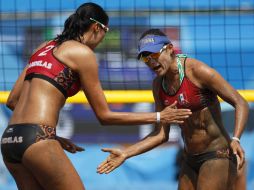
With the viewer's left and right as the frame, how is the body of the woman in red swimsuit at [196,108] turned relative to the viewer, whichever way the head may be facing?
facing the viewer and to the left of the viewer

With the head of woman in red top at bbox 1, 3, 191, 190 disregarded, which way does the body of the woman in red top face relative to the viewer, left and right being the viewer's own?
facing away from the viewer and to the right of the viewer

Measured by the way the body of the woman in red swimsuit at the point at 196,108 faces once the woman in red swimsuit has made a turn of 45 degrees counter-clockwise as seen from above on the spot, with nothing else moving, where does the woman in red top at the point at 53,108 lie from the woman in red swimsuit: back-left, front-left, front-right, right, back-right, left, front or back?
front-right
